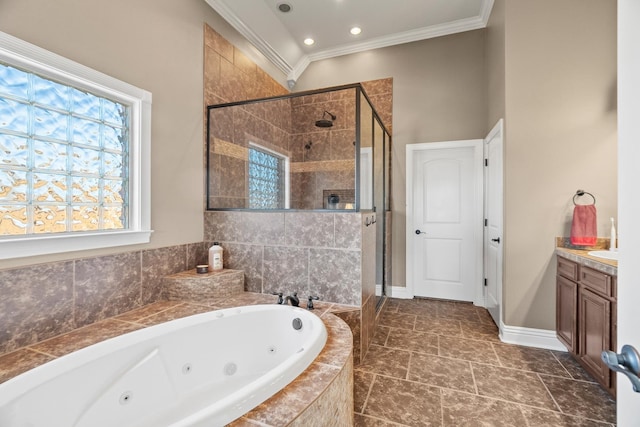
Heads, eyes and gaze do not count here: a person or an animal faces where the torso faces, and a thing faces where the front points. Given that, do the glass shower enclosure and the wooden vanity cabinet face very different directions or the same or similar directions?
very different directions

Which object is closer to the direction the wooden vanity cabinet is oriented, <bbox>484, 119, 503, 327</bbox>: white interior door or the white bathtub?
the white bathtub

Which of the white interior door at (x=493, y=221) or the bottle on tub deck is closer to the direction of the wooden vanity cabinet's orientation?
the bottle on tub deck

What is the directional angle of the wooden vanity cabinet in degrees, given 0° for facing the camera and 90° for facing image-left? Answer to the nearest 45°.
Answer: approximately 45°
